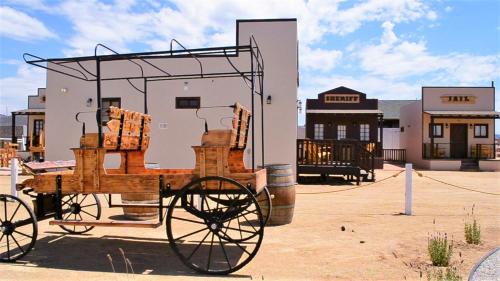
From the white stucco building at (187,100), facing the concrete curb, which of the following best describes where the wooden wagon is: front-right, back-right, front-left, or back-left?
front-right

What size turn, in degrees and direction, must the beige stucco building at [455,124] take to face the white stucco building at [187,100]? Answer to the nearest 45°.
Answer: approximately 45° to its right

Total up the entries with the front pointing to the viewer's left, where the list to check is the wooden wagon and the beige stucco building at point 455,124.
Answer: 1

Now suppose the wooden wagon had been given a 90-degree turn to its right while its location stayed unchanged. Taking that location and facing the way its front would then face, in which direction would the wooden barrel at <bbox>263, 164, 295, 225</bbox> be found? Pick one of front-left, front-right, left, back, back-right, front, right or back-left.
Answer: front-right

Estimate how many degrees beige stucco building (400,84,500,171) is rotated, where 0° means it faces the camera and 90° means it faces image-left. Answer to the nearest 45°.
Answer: approximately 0°

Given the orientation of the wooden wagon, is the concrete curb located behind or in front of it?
behind

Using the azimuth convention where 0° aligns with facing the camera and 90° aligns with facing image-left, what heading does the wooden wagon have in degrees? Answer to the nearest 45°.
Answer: approximately 90°

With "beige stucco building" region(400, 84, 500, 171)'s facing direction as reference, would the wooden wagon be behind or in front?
in front

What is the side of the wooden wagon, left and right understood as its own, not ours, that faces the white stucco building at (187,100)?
right

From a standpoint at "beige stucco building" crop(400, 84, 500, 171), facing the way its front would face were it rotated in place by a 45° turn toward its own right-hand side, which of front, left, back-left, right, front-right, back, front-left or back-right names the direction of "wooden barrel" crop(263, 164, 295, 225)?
front-left

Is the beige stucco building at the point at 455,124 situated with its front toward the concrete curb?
yes

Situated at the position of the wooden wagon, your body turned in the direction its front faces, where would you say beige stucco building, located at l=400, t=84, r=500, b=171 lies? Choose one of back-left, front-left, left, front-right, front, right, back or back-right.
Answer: back-right

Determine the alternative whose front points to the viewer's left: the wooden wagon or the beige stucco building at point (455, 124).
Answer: the wooden wagon
